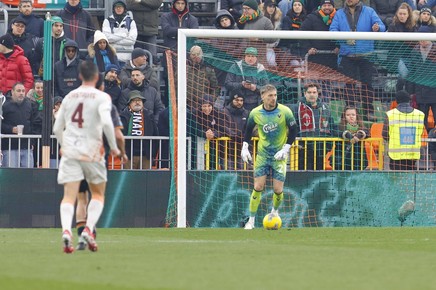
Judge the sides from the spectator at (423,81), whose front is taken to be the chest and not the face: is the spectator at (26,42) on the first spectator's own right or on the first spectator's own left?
on the first spectator's own right

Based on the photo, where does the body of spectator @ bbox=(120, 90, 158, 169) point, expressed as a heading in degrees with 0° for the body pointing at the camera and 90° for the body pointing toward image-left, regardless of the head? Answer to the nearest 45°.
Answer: approximately 0°

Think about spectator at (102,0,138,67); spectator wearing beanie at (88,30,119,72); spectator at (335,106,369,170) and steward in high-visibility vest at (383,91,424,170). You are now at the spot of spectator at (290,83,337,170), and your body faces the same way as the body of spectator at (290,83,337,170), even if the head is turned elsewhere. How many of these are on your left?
2

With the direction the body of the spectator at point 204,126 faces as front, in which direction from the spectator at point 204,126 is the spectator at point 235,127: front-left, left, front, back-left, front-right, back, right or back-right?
left

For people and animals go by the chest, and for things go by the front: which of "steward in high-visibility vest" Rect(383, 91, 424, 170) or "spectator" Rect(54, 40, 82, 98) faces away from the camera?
"steward in high-visibility vest" Rect(383, 91, 424, 170)

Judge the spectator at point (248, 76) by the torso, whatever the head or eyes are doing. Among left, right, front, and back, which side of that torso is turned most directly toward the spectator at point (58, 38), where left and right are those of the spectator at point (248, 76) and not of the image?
right

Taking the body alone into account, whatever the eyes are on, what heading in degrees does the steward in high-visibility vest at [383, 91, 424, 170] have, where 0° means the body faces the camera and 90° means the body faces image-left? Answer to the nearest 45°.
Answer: approximately 180°

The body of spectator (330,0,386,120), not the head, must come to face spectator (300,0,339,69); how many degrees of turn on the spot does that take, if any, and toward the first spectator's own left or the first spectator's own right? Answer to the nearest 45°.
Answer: approximately 135° to the first spectator's own right
